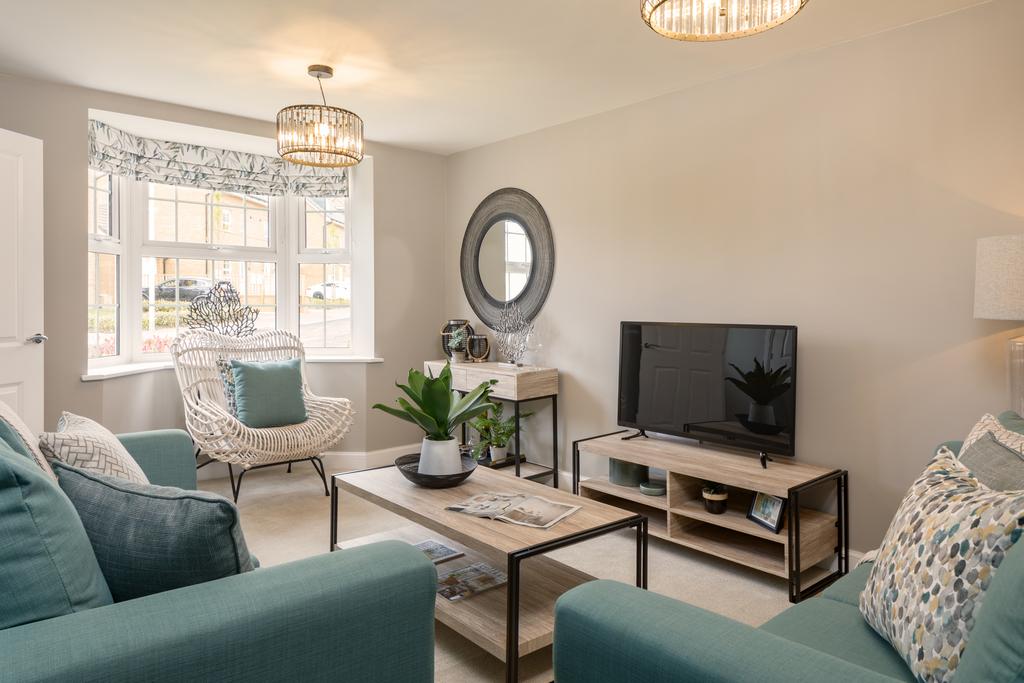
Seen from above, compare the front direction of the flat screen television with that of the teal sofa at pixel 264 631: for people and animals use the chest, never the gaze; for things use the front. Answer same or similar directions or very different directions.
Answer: very different directions

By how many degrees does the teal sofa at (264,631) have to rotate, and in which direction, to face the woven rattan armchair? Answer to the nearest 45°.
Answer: approximately 90° to its left

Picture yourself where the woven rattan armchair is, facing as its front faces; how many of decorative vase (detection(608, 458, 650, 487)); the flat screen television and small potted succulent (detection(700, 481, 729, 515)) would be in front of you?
3

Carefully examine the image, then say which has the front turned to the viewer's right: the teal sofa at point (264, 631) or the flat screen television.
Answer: the teal sofa

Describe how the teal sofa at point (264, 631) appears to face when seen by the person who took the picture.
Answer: facing to the right of the viewer

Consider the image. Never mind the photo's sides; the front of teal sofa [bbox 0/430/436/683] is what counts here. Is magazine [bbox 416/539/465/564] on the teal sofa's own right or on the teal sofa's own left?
on the teal sofa's own left

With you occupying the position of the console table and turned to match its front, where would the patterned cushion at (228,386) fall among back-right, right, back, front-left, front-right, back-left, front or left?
front-right

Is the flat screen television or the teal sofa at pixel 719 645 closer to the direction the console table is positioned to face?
the teal sofa

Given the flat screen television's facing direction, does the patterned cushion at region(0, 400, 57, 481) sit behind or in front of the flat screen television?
in front

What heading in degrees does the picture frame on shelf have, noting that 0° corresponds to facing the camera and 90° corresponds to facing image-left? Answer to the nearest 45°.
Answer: approximately 45°
